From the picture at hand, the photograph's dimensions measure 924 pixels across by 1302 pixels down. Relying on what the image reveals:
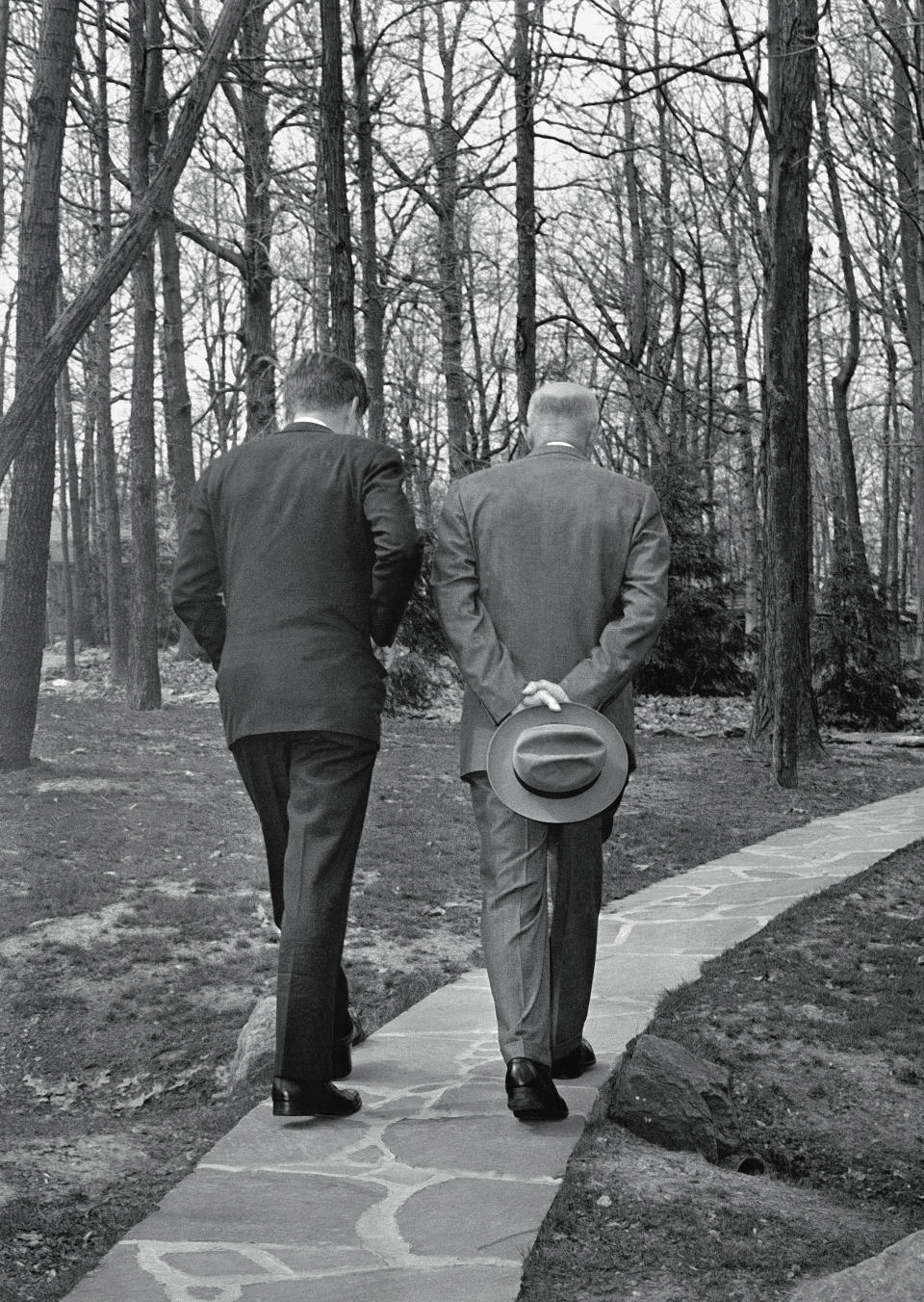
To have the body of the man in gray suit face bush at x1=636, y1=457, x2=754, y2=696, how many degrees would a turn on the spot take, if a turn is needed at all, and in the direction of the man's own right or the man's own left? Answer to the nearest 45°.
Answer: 0° — they already face it

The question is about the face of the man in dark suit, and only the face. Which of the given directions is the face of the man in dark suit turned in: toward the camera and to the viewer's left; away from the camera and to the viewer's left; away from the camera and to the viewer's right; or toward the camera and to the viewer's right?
away from the camera and to the viewer's right

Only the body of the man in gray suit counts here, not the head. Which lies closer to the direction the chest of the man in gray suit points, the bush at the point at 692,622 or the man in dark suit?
the bush

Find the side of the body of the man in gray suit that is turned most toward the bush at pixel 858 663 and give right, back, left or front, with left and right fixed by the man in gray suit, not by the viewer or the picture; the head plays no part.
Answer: front

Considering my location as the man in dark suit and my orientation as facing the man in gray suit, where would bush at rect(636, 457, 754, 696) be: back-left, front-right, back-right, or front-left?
front-left

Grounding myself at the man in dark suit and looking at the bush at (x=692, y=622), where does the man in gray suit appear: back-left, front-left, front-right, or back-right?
front-right

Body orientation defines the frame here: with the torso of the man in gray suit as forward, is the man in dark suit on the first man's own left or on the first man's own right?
on the first man's own left

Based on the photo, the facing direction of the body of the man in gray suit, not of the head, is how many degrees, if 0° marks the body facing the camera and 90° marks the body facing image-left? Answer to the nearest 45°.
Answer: approximately 180°

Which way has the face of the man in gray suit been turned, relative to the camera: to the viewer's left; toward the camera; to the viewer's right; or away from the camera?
away from the camera
